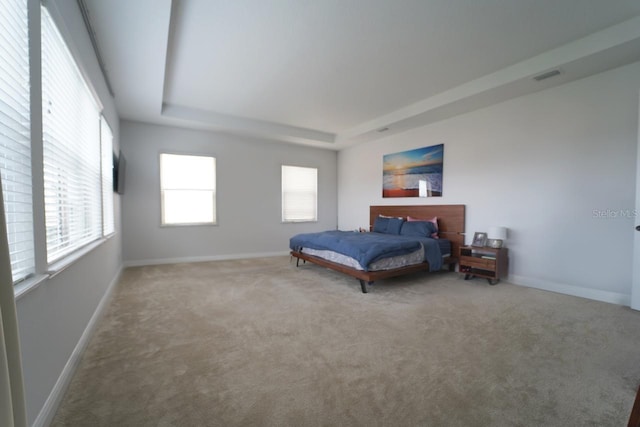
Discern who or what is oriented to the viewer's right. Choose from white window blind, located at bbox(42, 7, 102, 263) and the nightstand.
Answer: the white window blind

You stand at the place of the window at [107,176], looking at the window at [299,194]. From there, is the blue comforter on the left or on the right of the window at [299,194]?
right

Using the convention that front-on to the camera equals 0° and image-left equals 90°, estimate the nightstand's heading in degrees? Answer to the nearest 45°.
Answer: approximately 45°

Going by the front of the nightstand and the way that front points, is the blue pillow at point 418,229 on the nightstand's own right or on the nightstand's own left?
on the nightstand's own right

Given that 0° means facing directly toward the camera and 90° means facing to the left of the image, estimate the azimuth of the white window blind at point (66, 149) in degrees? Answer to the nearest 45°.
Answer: approximately 270°

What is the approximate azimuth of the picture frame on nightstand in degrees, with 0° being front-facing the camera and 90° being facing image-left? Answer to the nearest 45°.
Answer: approximately 45°

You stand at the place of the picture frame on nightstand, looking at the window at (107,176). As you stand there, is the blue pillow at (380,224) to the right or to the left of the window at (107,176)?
right
